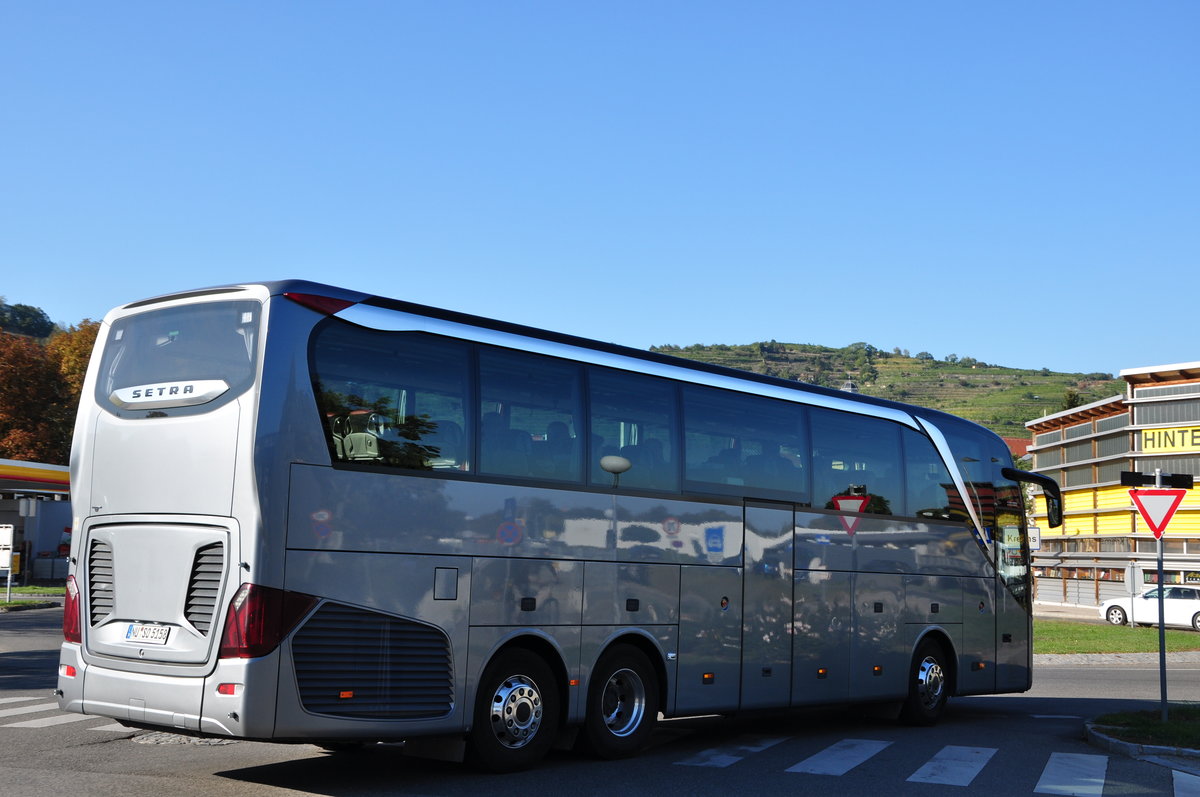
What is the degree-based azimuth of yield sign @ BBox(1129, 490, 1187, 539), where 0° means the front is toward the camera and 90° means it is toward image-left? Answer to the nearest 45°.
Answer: approximately 0°

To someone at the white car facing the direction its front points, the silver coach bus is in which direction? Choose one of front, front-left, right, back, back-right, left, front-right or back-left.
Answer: left

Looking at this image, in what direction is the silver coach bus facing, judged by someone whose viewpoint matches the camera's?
facing away from the viewer and to the right of the viewer

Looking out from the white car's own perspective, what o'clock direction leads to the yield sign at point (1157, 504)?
The yield sign is roughly at 9 o'clock from the white car.

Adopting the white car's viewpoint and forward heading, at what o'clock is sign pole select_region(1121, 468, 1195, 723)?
The sign pole is roughly at 9 o'clock from the white car.

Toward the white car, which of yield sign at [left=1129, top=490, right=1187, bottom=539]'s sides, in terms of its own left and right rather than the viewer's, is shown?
back

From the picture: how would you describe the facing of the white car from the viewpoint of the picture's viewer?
facing to the left of the viewer

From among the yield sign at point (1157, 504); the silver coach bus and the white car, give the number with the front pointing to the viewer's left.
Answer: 1

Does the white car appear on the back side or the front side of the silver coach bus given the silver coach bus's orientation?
on the front side

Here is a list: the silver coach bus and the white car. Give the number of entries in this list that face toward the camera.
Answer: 0

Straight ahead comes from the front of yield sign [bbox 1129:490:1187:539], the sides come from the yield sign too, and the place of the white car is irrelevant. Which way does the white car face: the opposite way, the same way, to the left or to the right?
to the right
